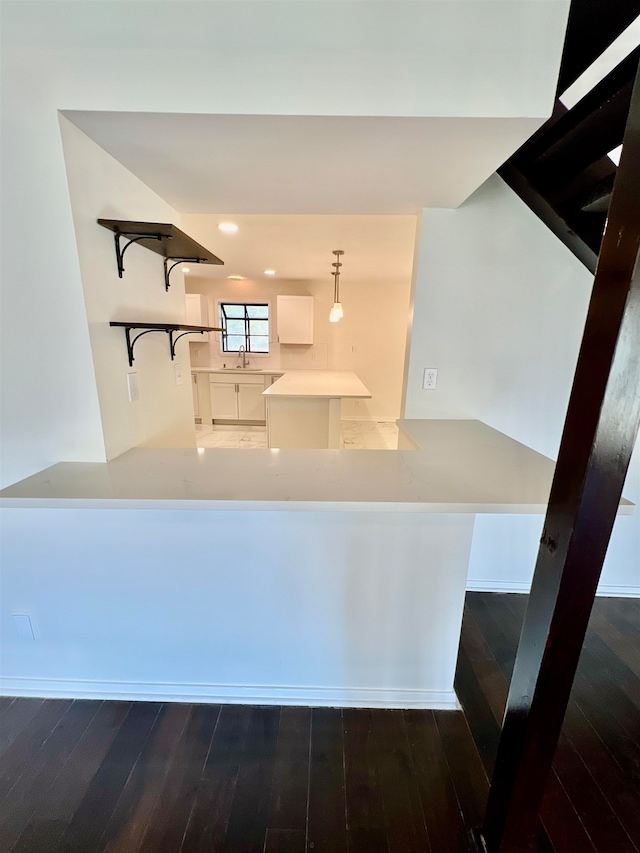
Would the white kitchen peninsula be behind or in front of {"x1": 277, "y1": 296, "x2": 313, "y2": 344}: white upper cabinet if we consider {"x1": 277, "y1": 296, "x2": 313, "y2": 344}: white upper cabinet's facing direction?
in front

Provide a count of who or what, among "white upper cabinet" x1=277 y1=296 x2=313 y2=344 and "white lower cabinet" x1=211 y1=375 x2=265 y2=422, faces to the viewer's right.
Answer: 0

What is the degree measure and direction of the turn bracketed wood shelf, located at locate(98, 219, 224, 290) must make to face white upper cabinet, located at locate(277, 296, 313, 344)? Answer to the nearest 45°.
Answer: approximately 45° to its left

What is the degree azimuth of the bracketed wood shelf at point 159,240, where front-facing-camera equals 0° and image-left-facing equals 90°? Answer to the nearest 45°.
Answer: approximately 270°

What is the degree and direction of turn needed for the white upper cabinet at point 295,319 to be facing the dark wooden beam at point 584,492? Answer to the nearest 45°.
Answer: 0° — it already faces it

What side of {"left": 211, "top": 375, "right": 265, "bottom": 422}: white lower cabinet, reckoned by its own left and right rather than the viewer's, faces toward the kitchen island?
front

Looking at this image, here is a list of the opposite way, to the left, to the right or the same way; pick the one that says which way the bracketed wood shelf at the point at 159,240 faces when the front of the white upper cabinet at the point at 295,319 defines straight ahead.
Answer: to the left

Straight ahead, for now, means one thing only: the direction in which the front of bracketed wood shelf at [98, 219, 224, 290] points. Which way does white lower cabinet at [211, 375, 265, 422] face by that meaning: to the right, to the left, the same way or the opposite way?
to the right

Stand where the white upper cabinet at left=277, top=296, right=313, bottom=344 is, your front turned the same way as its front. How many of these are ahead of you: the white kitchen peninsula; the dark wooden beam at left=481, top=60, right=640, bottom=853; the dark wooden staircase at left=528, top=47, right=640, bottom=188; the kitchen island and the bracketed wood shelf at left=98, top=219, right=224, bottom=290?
5

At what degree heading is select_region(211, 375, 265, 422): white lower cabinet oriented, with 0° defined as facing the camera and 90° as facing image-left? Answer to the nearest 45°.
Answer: approximately 0°

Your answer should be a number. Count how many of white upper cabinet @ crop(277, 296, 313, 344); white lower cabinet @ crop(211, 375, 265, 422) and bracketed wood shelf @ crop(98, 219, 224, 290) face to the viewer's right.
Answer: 1
